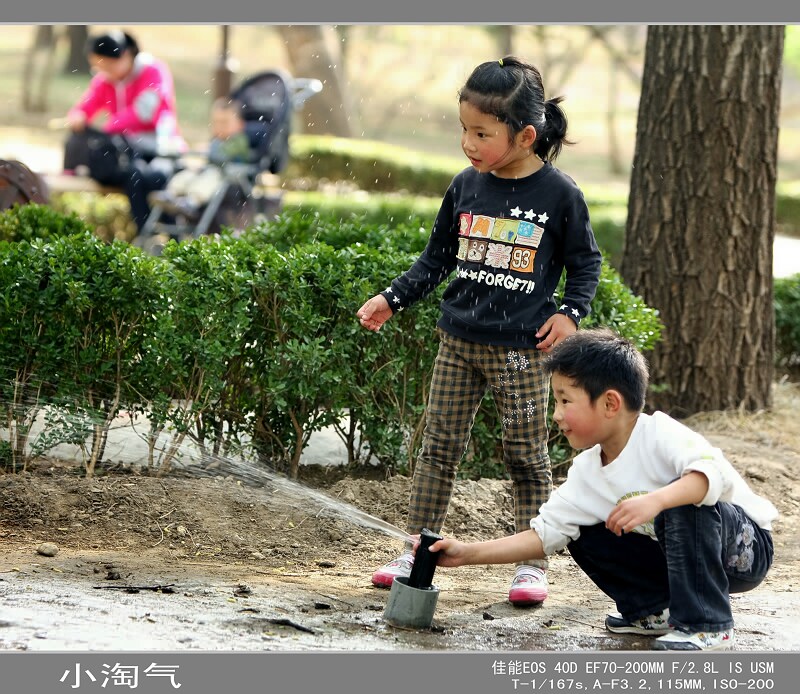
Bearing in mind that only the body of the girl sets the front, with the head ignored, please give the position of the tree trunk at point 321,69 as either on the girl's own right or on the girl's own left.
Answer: on the girl's own right

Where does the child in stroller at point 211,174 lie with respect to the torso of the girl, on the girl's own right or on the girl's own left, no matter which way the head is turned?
on the girl's own right

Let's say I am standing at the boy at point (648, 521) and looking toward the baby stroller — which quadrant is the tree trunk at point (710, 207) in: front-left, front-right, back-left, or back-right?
front-right

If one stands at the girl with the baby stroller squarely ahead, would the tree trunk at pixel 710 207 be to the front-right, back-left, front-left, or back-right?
front-right

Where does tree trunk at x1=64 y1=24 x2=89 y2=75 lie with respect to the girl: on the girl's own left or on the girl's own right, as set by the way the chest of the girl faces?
on the girl's own right

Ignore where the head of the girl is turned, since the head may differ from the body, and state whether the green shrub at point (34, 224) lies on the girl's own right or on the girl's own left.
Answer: on the girl's own right

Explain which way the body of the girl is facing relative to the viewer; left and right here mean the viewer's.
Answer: facing the viewer and to the left of the viewer

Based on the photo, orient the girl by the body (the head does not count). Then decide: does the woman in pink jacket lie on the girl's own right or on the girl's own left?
on the girl's own right

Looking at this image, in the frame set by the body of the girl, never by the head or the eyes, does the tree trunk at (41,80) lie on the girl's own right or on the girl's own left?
on the girl's own right

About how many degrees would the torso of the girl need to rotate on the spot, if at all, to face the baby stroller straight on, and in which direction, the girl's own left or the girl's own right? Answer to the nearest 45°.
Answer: approximately 135° to the girl's own right

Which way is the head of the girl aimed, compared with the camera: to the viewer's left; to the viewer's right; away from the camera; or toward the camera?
to the viewer's left

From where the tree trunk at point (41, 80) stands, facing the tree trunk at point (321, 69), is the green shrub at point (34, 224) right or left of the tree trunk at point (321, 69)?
right
